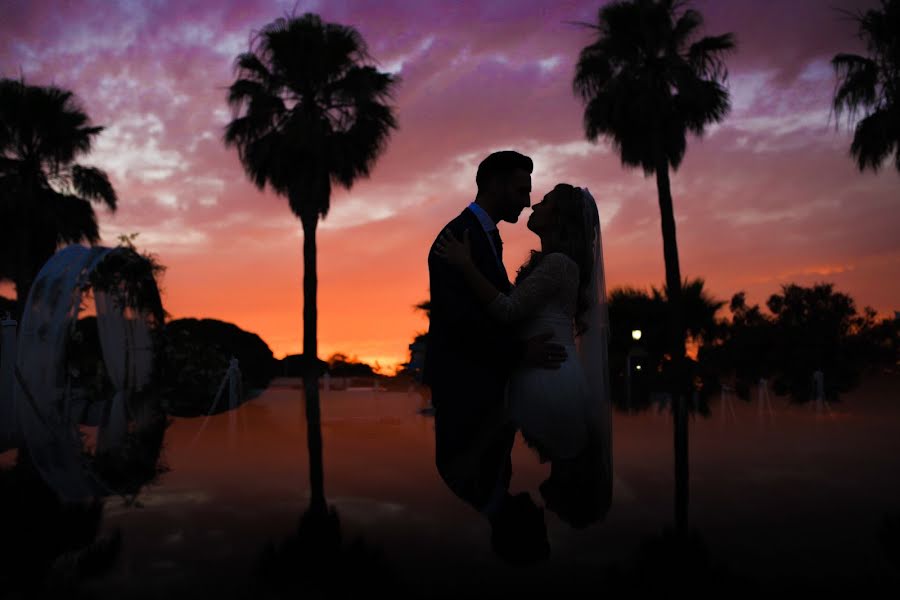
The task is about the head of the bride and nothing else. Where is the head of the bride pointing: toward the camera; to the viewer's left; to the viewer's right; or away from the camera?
to the viewer's left

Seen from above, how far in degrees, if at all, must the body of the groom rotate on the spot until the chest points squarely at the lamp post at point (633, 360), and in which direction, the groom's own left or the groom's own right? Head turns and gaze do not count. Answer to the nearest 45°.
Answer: approximately 90° to the groom's own left

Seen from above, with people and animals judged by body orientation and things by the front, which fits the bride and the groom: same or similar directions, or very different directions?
very different directions

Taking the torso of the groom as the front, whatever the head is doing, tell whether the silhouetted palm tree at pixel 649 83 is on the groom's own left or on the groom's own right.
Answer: on the groom's own left

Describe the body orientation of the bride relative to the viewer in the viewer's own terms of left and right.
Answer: facing to the left of the viewer

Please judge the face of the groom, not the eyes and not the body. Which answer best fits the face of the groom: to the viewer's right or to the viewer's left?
to the viewer's right

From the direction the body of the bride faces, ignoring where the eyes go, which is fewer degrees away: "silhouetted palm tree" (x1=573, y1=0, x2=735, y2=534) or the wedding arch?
the wedding arch

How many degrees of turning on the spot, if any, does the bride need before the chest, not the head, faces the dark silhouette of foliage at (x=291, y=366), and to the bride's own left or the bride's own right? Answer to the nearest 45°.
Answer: approximately 90° to the bride's own right

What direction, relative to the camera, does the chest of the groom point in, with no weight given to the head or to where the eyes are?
to the viewer's right
